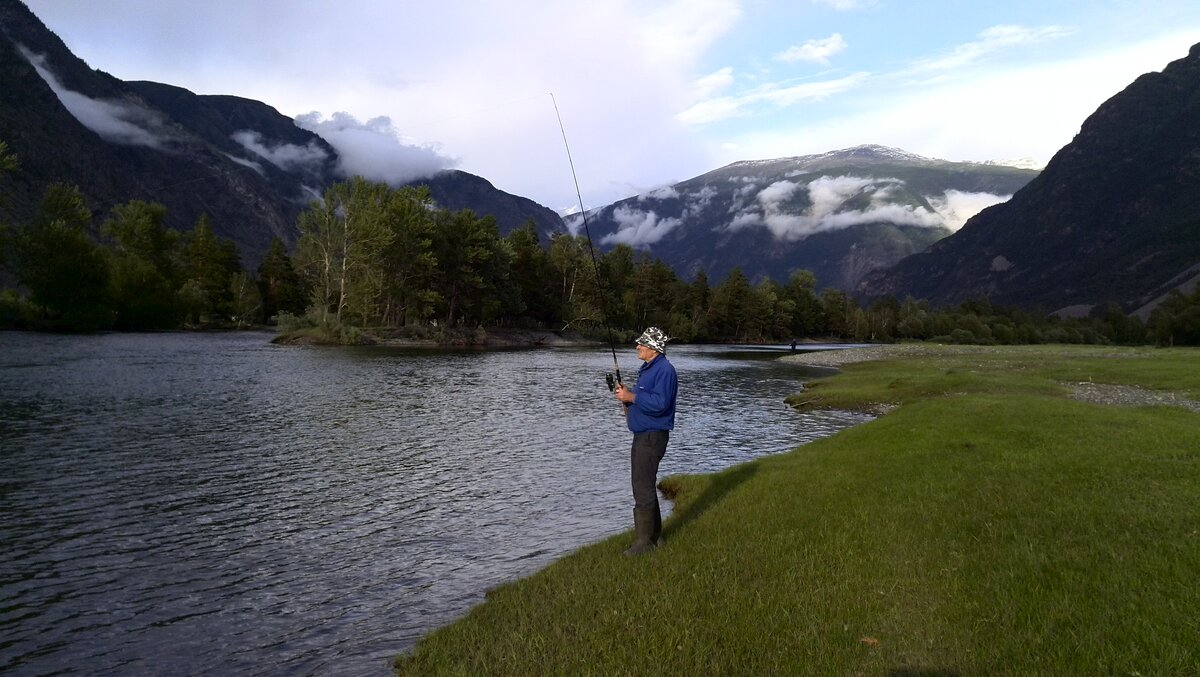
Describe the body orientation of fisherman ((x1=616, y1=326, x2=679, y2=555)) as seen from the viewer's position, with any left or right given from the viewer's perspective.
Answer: facing to the left of the viewer
